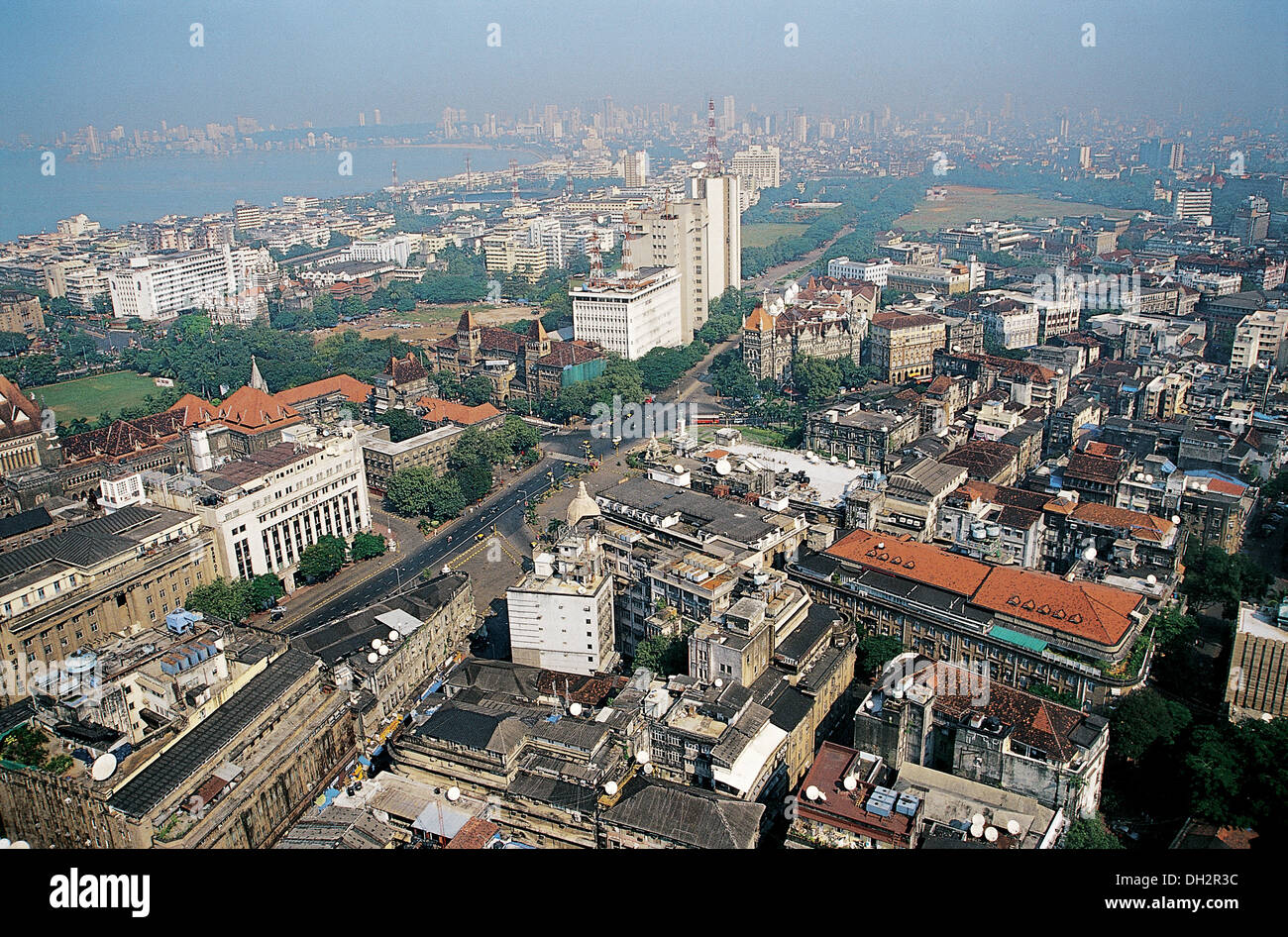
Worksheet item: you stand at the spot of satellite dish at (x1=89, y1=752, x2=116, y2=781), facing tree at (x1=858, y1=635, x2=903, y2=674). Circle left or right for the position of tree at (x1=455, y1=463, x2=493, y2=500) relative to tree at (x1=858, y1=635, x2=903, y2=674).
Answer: left

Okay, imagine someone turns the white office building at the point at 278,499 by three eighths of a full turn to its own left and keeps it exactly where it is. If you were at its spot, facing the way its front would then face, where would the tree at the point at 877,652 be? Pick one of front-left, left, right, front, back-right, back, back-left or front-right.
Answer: back-right

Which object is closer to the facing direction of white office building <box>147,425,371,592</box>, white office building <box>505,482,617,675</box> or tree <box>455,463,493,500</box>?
the white office building

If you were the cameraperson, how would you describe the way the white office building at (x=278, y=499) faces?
facing the viewer and to the right of the viewer

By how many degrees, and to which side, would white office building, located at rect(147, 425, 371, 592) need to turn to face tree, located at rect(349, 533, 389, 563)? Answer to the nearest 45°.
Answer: approximately 45° to its left

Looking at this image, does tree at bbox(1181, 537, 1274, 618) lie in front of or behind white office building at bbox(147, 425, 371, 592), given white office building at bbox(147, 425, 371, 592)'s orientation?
in front

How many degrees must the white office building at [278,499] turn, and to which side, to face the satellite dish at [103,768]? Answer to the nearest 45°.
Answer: approximately 45° to its right

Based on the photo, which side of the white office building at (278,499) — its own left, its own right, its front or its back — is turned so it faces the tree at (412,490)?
left

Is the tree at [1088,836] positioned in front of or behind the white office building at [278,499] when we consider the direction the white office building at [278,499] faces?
in front

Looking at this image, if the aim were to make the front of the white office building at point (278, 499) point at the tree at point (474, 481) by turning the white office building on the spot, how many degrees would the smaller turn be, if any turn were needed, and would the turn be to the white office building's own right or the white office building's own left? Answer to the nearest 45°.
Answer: approximately 90° to the white office building's own left

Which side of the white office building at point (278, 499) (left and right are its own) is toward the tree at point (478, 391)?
left
